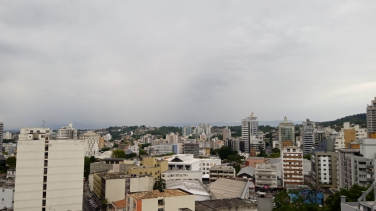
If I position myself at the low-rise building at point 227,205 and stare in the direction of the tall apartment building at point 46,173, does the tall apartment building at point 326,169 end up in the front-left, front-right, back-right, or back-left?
back-right

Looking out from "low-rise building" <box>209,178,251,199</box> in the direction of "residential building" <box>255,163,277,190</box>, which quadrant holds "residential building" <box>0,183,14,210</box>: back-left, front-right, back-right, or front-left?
back-left

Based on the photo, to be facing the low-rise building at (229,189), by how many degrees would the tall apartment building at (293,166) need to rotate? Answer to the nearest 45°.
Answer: approximately 45° to its right

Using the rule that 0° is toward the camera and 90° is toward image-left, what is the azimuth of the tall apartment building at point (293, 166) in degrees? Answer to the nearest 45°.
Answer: approximately 0°

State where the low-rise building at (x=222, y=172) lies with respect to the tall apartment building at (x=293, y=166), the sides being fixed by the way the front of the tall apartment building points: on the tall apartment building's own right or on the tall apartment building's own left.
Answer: on the tall apartment building's own right
